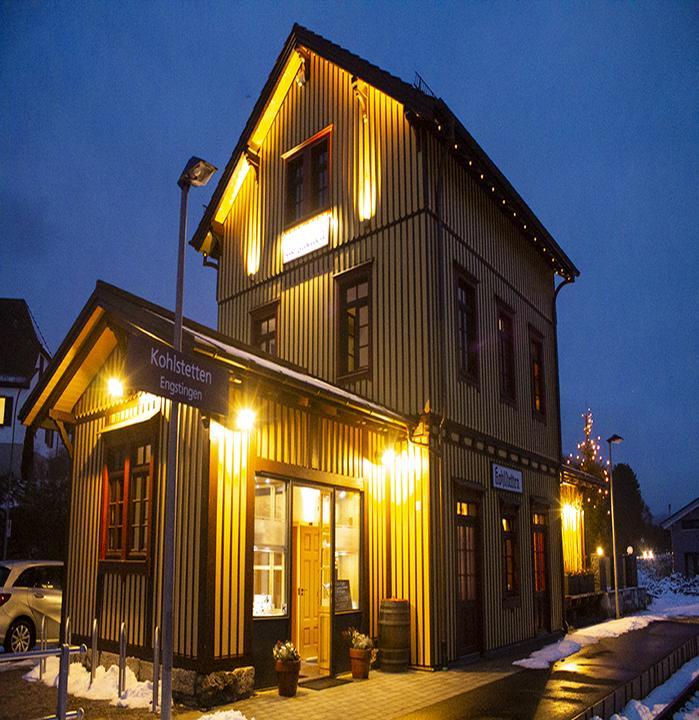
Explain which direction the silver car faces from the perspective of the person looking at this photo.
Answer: facing away from the viewer and to the right of the viewer

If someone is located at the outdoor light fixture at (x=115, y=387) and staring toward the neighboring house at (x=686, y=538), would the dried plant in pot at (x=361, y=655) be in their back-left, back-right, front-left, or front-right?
front-right

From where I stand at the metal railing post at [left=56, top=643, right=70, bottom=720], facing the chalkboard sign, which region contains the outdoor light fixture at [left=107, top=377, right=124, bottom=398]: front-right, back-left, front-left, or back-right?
front-left

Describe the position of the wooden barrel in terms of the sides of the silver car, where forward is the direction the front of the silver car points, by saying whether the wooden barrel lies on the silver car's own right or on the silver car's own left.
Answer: on the silver car's own right

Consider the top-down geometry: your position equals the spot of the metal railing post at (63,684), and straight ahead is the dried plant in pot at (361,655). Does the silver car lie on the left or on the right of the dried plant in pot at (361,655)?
left

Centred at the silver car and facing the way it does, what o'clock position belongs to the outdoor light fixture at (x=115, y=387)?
The outdoor light fixture is roughly at 4 o'clock from the silver car.
